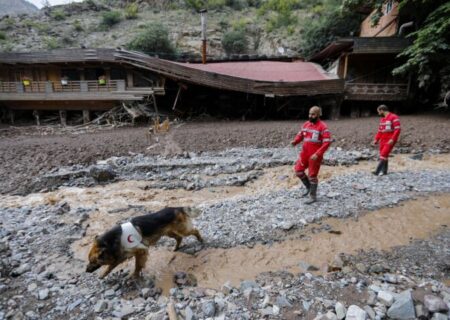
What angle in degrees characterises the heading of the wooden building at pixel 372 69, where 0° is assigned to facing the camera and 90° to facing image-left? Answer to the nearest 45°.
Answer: approximately 0°

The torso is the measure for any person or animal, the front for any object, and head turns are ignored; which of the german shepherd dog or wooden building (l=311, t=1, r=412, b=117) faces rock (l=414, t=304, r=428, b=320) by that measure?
the wooden building

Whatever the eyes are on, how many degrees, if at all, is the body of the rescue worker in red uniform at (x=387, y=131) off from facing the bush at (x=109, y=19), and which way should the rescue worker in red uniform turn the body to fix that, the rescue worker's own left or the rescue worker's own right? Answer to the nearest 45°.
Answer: approximately 90° to the rescue worker's own right

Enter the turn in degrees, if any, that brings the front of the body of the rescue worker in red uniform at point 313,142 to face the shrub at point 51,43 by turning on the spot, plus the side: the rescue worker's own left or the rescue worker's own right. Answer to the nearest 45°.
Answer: approximately 90° to the rescue worker's own right

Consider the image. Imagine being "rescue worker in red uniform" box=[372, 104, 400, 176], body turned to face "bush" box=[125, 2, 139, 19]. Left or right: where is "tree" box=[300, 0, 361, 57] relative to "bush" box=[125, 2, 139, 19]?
right

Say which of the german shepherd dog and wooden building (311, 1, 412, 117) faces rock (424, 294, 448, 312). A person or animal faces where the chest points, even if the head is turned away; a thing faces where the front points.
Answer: the wooden building

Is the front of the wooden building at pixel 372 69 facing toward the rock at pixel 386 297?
yes

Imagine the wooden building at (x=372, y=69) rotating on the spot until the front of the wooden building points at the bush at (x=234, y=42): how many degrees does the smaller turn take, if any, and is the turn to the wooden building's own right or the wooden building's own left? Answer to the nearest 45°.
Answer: approximately 135° to the wooden building's own right

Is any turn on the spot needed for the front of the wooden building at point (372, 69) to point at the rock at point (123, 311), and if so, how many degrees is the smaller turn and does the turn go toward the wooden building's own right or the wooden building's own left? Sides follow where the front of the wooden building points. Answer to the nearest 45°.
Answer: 0° — it already faces it
